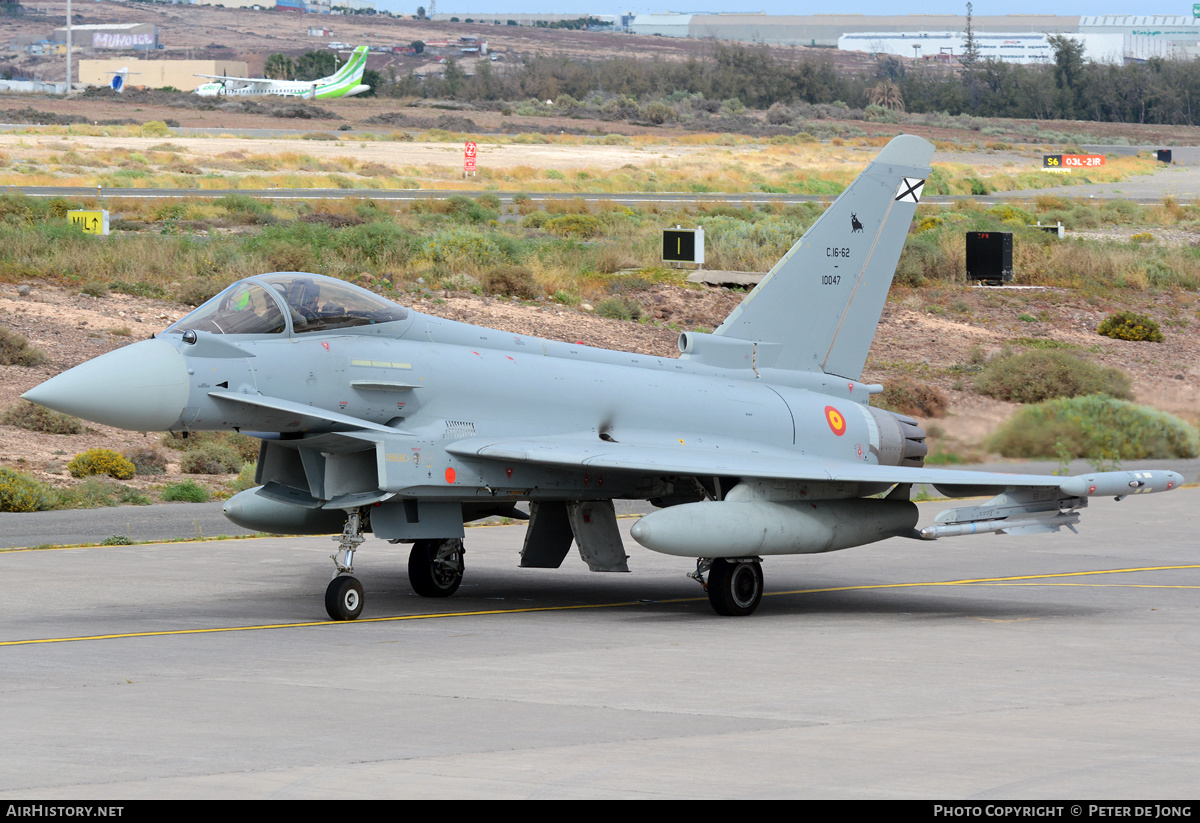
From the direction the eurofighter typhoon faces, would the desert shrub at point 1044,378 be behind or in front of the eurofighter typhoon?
behind

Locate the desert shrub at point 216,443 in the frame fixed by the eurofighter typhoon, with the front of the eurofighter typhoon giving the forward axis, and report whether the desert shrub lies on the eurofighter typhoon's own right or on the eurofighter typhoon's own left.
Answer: on the eurofighter typhoon's own right

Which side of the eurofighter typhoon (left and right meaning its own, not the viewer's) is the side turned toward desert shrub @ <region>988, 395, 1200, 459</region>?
back

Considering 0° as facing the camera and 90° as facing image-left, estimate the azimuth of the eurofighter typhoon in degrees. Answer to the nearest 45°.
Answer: approximately 45°

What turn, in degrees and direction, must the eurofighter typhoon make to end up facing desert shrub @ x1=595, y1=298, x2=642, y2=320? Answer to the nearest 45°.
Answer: approximately 135° to its right

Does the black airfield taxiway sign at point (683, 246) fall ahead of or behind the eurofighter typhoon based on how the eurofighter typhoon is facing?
behind

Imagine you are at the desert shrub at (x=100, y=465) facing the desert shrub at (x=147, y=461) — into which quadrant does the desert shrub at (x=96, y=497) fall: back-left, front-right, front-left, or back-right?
back-right

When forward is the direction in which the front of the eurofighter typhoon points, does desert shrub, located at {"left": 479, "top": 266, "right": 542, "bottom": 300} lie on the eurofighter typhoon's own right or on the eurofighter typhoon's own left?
on the eurofighter typhoon's own right

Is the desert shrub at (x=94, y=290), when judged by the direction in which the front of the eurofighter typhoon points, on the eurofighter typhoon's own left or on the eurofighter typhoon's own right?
on the eurofighter typhoon's own right
